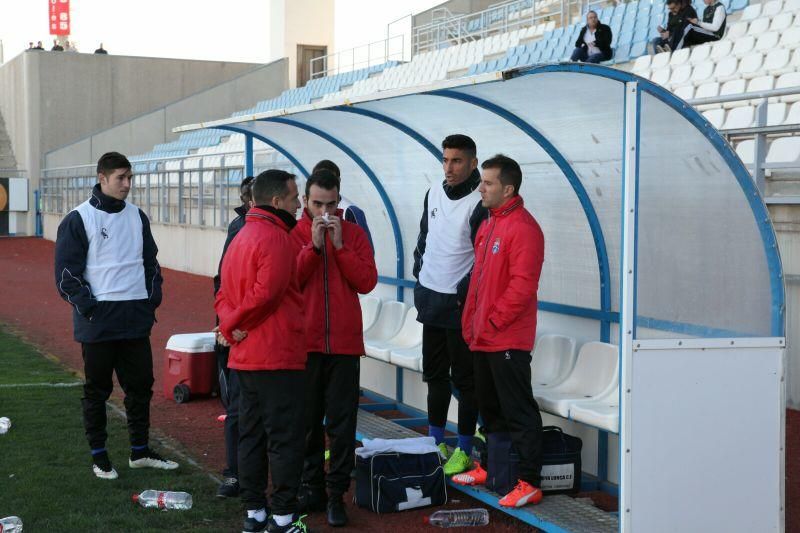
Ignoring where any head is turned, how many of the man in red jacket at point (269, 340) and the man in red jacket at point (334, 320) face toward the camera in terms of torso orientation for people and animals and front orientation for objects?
1

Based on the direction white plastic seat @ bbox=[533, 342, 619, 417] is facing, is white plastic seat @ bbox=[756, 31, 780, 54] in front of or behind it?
behind

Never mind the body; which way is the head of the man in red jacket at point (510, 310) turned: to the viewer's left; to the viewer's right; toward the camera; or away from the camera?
to the viewer's left

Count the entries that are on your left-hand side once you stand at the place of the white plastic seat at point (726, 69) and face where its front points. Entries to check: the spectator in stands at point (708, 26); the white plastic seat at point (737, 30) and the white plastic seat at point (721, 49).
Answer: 0

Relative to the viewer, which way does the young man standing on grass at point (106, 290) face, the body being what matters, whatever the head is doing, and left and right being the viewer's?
facing the viewer and to the right of the viewer

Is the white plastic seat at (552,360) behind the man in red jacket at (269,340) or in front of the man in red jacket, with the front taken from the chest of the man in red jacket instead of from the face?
in front

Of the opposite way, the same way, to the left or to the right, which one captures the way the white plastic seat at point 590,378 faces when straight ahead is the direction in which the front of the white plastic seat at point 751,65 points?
the same way

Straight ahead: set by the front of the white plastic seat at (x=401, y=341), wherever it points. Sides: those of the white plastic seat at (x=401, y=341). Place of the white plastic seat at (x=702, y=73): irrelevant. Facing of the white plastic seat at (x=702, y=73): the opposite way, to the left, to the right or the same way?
the same way

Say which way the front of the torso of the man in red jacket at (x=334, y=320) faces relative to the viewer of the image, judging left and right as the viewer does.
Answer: facing the viewer

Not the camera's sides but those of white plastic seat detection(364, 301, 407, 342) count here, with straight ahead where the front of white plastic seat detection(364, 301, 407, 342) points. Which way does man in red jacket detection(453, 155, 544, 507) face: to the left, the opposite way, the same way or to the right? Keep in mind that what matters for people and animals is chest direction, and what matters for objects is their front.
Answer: the same way

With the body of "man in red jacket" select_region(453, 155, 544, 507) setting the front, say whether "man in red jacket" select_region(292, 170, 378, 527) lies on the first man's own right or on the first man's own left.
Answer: on the first man's own right

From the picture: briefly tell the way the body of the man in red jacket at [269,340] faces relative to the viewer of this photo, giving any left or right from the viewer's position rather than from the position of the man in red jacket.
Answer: facing away from the viewer and to the right of the viewer

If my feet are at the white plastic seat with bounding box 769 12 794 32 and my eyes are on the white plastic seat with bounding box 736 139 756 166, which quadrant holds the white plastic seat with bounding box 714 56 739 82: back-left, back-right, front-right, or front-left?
front-right

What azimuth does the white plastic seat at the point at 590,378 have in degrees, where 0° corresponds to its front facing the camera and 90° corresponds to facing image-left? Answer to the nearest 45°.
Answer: approximately 45°

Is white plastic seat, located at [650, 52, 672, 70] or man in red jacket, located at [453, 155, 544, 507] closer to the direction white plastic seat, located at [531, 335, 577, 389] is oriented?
the man in red jacket

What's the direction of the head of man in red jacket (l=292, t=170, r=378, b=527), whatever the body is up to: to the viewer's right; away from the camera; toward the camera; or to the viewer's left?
toward the camera

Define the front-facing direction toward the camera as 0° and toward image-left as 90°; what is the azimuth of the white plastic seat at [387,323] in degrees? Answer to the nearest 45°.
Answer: approximately 45°

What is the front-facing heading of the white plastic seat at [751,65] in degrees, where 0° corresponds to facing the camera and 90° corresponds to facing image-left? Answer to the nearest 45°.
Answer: approximately 45°
